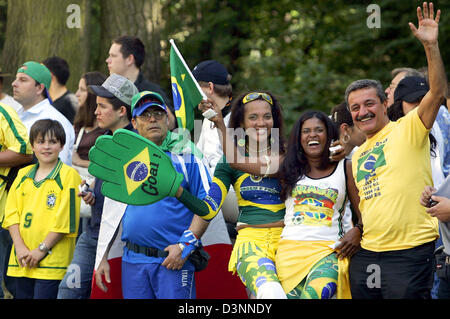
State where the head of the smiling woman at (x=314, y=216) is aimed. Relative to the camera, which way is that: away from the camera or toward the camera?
toward the camera

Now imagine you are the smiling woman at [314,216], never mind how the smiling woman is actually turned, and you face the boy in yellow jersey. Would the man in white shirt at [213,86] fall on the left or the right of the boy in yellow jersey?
right

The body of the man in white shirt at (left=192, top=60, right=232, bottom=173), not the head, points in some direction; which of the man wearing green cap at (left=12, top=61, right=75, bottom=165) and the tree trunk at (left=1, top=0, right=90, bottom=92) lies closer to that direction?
the man wearing green cap

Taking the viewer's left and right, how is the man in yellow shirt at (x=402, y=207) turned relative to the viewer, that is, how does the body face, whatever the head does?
facing the viewer and to the left of the viewer

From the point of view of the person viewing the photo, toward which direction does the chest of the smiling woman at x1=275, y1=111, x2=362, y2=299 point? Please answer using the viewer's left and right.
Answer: facing the viewer

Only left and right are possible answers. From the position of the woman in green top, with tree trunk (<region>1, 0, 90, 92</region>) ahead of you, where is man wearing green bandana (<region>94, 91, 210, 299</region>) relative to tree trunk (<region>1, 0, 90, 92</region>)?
left

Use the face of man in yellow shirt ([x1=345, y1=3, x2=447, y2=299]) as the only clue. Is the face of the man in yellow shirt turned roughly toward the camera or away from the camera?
toward the camera

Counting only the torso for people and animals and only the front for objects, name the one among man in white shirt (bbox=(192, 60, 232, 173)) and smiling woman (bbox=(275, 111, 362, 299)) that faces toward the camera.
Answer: the smiling woman

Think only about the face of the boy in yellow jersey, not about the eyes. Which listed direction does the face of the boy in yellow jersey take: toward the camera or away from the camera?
toward the camera

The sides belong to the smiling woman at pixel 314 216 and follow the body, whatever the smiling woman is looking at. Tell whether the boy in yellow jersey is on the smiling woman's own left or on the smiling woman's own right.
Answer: on the smiling woman's own right

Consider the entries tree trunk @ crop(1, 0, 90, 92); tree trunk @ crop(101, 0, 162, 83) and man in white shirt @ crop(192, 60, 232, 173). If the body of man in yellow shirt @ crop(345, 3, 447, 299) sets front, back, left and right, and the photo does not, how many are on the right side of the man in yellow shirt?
3

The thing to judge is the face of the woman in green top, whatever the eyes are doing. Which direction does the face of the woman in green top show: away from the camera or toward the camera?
toward the camera

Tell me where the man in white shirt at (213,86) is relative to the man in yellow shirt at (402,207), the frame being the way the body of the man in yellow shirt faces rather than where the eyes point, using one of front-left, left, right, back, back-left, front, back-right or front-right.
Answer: right

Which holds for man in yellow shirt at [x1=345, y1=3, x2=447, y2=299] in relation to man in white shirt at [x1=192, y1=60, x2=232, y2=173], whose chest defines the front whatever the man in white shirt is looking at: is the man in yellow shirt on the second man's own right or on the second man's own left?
on the second man's own left

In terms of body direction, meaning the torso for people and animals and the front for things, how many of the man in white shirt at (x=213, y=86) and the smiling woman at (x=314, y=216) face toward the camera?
1
